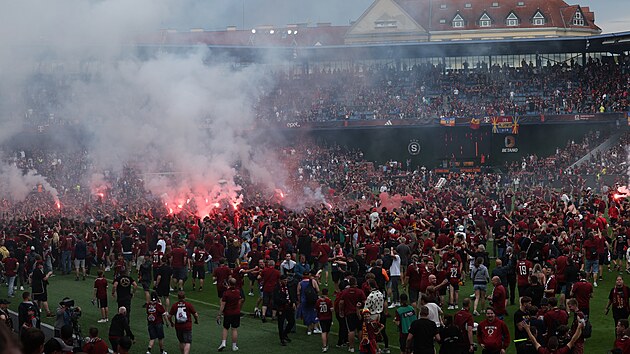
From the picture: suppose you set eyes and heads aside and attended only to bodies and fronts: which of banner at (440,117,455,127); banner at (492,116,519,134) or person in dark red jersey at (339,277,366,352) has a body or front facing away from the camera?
the person in dark red jersey

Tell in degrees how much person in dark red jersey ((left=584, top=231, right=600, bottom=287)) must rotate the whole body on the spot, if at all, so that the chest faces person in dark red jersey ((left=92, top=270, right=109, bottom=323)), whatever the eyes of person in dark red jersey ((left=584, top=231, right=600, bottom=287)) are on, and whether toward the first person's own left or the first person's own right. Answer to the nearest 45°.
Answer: approximately 135° to the first person's own left

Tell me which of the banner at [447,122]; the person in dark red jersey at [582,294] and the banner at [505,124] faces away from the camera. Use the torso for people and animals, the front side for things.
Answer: the person in dark red jersey

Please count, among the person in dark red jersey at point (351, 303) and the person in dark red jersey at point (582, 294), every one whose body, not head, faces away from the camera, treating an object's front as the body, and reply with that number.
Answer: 2

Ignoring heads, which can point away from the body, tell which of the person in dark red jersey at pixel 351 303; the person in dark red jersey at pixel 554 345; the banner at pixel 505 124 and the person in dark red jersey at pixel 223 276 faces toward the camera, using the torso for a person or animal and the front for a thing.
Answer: the banner

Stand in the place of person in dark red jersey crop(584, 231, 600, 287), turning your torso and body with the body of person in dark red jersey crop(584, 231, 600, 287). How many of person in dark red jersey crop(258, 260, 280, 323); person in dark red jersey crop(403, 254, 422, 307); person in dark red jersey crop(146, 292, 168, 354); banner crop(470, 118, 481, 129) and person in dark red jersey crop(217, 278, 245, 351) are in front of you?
1

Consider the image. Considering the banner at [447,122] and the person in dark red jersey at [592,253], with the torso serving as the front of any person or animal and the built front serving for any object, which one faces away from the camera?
the person in dark red jersey

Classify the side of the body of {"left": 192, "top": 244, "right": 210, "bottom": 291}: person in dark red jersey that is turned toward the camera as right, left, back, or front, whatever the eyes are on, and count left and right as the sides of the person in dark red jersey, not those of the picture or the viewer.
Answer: back

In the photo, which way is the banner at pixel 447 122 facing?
toward the camera

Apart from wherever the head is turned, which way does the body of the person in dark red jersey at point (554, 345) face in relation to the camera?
away from the camera

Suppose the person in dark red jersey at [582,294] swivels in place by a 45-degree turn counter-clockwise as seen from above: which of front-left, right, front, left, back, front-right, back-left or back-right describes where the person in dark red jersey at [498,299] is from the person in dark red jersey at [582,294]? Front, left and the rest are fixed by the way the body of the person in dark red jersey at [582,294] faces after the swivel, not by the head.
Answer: front-left
